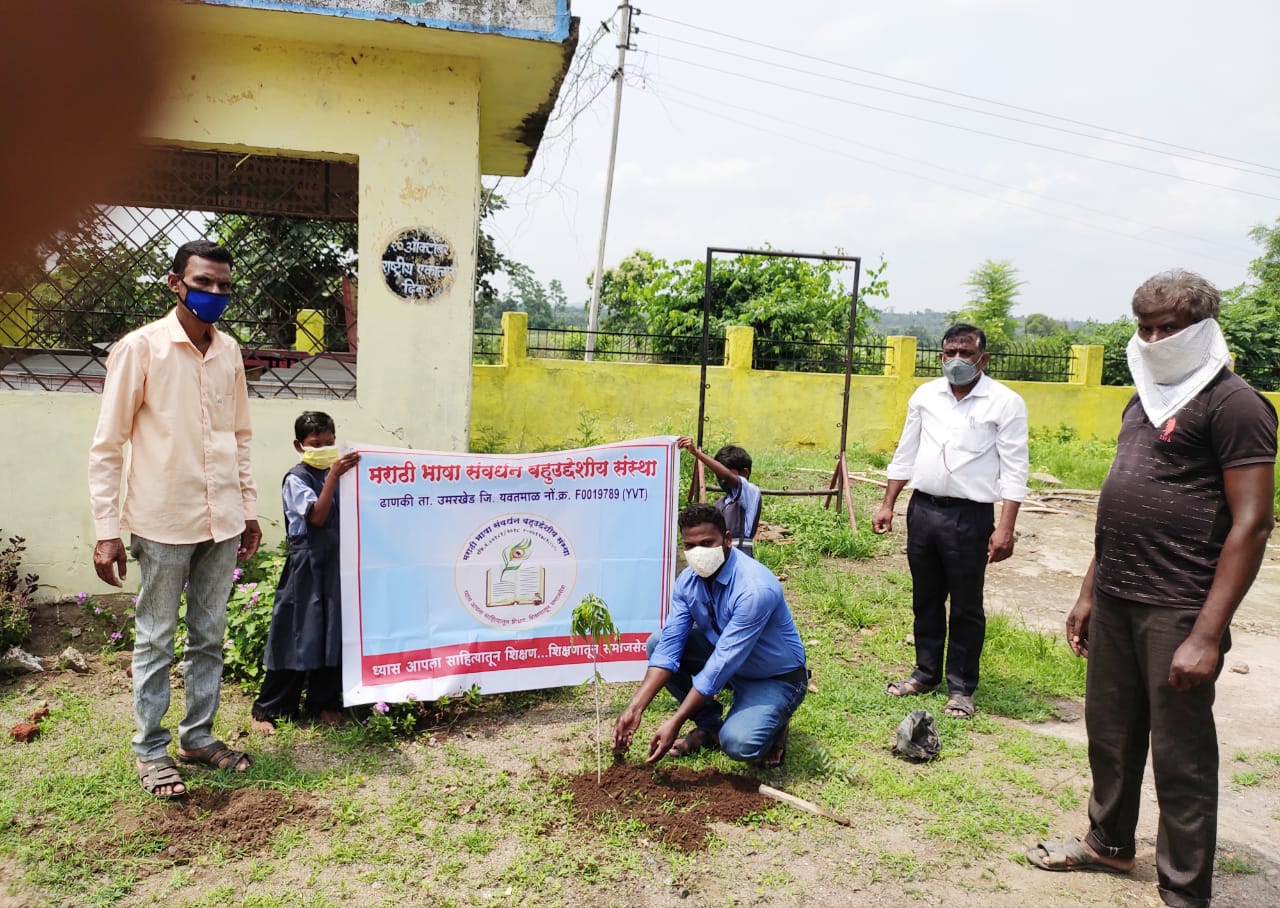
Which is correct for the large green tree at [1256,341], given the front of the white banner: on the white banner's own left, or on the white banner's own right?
on the white banner's own left

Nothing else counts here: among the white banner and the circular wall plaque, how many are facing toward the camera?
2

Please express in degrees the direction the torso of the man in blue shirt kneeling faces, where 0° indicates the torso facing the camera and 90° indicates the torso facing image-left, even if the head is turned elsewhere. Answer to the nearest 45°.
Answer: approximately 45°

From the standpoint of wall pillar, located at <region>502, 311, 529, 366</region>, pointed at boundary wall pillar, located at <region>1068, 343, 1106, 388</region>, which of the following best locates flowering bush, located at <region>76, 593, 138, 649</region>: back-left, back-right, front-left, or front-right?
back-right

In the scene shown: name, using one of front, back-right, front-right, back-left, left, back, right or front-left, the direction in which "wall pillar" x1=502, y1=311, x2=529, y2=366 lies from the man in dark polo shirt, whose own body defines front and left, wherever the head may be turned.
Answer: right

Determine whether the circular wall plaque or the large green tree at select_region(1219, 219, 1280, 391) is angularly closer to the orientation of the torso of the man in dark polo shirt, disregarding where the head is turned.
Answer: the circular wall plaque

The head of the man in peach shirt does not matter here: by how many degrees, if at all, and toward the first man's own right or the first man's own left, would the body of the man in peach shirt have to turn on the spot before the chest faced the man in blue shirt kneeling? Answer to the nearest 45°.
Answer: approximately 45° to the first man's own left

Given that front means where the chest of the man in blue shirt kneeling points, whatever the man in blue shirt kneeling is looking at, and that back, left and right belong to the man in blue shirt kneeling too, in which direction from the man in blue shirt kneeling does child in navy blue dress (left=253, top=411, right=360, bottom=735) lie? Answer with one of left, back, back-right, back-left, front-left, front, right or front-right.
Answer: front-right

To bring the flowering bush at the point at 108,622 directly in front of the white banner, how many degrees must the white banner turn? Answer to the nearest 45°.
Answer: approximately 135° to its right

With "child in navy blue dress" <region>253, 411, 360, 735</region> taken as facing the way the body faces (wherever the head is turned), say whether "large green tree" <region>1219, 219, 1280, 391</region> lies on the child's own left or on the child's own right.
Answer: on the child's own left
